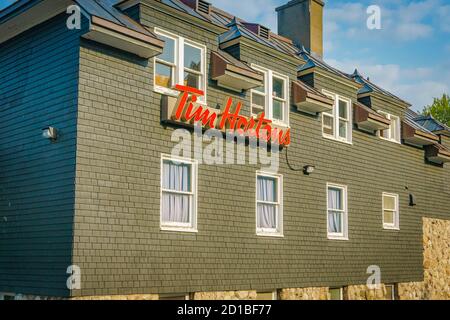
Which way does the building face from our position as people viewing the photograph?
facing the viewer and to the right of the viewer
